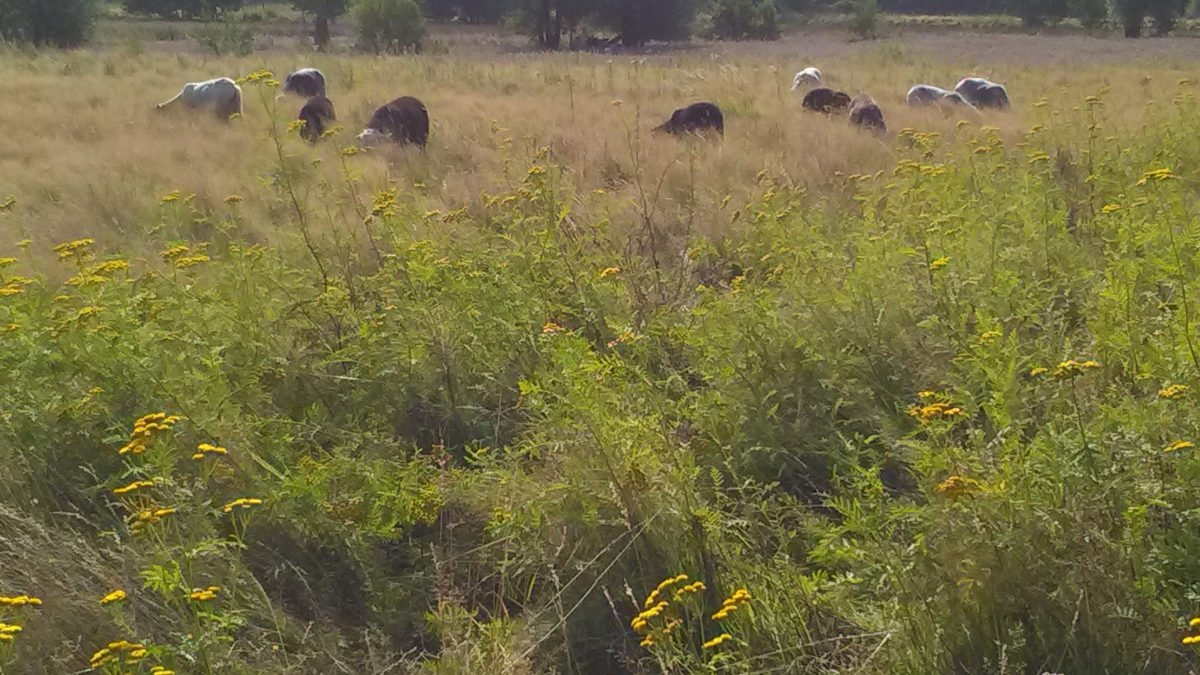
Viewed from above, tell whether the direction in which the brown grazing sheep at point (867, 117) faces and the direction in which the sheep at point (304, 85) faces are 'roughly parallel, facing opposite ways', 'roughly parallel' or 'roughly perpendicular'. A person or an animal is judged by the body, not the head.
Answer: roughly perpendicular

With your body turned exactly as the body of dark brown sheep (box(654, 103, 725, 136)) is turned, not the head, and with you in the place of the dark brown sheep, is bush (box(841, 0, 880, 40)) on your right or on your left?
on your right

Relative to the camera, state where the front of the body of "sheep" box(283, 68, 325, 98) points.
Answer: to the viewer's left

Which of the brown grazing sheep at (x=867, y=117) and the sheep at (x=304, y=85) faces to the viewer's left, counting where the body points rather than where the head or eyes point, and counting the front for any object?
the sheep at (x=304, y=85)

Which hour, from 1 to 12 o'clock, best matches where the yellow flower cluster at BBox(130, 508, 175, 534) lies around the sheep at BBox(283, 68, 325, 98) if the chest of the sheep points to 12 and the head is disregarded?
The yellow flower cluster is roughly at 9 o'clock from the sheep.

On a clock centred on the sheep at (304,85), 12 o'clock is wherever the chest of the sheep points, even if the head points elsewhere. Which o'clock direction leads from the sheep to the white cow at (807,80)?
The white cow is roughly at 6 o'clock from the sheep.

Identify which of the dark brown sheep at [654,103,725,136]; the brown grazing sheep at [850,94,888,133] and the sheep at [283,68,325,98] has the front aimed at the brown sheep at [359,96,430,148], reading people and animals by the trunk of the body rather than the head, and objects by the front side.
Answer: the dark brown sheep

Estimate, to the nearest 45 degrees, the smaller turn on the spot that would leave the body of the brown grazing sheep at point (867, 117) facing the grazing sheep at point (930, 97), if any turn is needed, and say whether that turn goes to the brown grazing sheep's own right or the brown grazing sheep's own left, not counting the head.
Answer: approximately 135° to the brown grazing sheep's own left

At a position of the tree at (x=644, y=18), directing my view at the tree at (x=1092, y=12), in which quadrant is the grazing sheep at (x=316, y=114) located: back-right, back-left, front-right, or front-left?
back-right

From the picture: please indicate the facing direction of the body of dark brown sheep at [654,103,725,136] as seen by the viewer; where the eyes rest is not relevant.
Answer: to the viewer's left

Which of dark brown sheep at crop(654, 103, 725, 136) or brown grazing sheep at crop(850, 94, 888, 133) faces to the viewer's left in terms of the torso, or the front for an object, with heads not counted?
the dark brown sheep

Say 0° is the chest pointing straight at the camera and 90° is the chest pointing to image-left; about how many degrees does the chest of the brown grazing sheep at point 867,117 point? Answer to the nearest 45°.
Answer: approximately 315°
